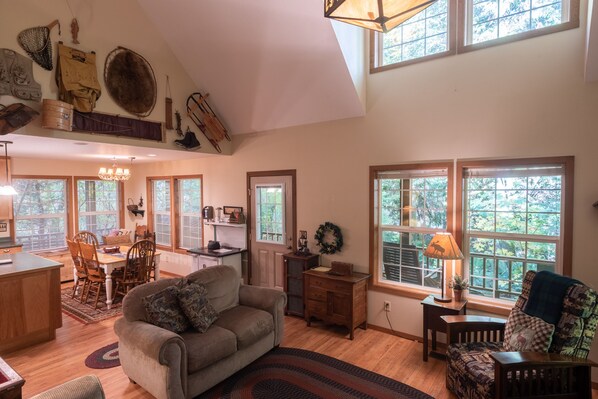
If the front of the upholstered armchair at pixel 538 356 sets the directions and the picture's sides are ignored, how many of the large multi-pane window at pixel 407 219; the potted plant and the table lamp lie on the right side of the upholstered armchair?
3

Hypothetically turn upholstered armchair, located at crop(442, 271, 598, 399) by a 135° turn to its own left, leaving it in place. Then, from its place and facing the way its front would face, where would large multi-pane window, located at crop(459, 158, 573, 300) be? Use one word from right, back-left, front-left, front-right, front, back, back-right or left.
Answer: left

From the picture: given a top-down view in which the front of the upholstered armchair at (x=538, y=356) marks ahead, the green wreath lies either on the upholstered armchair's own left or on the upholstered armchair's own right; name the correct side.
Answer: on the upholstered armchair's own right

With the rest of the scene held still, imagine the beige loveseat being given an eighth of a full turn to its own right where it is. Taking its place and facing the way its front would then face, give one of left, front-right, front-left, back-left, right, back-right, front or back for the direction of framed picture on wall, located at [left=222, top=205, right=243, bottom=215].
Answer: back

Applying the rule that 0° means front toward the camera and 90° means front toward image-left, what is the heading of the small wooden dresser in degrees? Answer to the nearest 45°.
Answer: approximately 45°

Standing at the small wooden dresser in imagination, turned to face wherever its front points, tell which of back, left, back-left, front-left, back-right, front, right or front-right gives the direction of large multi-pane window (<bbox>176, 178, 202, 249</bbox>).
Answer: right

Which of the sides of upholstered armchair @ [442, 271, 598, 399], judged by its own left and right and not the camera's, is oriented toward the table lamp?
right

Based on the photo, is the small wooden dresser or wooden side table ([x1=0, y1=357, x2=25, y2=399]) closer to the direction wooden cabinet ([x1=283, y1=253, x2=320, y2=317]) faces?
the wooden side table

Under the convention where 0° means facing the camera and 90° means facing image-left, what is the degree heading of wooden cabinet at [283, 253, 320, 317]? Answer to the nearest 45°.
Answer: approximately 45°

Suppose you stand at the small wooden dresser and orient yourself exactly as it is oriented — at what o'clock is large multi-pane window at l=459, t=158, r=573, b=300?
The large multi-pane window is roughly at 8 o'clock from the small wooden dresser.

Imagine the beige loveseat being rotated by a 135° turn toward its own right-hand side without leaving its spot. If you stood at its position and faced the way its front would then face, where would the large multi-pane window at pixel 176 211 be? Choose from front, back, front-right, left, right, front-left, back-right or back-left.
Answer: right

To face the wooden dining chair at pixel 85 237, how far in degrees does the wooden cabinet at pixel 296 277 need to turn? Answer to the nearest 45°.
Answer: approximately 45° to its right
